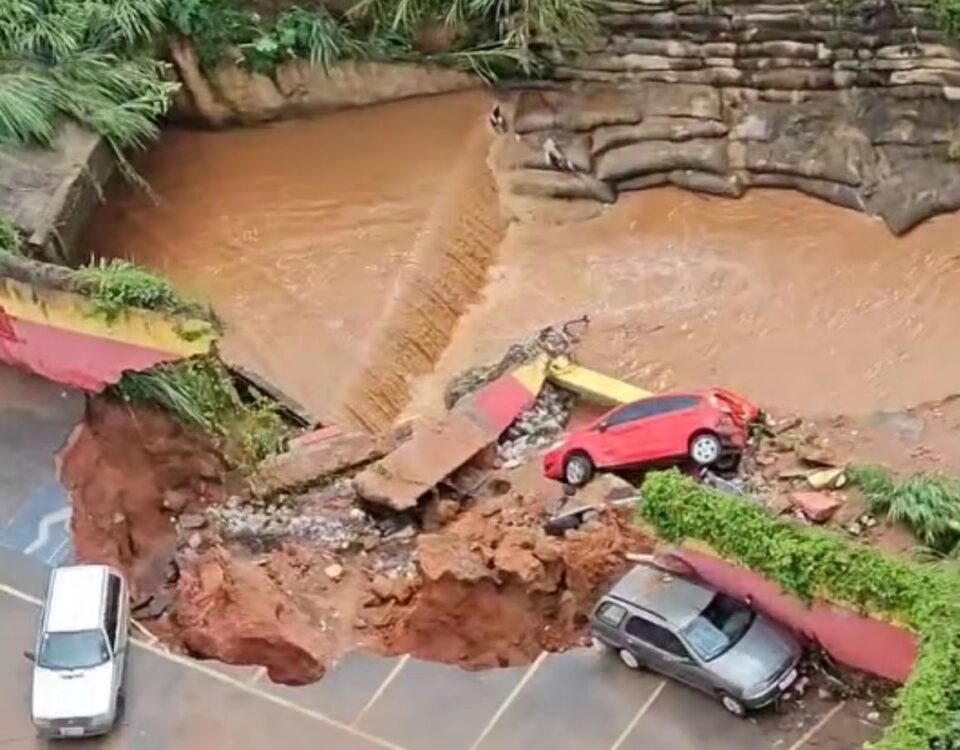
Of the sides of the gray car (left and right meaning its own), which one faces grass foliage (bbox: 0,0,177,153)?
back

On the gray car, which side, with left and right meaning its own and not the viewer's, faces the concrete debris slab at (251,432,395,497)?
back

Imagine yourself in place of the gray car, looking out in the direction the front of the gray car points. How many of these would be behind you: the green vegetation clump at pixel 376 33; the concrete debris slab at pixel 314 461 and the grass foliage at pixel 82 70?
3

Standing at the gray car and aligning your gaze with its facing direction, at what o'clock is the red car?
The red car is roughly at 7 o'clock from the gray car.

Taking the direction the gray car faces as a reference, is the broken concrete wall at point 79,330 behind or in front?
behind

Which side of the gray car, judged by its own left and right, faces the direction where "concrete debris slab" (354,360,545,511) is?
back

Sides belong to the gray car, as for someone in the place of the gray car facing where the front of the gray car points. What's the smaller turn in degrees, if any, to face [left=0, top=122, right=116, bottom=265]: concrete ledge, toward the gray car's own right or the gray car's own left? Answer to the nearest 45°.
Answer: approximately 180°

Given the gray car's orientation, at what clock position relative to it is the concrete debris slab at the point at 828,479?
The concrete debris slab is roughly at 8 o'clock from the gray car.

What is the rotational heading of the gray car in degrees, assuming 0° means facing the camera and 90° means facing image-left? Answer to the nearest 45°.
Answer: approximately 315°

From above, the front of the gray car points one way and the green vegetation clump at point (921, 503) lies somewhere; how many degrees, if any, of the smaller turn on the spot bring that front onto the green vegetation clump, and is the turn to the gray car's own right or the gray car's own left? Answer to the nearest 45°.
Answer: approximately 90° to the gray car's own left
